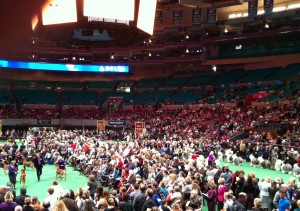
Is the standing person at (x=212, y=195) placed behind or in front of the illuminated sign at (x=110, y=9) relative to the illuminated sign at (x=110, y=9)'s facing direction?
in front

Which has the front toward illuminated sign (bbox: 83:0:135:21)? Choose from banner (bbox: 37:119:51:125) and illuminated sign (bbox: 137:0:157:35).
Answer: the banner

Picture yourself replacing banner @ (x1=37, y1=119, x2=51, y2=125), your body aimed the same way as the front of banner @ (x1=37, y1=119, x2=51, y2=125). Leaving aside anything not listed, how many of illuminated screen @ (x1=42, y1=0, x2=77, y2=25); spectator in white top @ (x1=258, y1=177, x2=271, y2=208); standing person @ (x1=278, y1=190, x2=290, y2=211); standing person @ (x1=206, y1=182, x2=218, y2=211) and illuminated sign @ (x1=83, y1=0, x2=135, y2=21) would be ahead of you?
5

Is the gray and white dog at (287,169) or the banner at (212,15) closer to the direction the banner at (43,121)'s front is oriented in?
the gray and white dog

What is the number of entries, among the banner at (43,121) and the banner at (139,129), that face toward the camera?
2

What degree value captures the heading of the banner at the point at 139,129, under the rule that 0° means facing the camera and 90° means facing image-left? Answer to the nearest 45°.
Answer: approximately 0°

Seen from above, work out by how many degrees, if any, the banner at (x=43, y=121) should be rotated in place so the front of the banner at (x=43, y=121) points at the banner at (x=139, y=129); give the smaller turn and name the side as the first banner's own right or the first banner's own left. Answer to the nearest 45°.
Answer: approximately 45° to the first banner's own left

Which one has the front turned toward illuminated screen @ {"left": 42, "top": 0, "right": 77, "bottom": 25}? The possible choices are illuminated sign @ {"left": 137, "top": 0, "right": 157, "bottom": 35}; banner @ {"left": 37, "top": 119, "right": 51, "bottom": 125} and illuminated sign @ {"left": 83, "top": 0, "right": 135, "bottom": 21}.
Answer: the banner

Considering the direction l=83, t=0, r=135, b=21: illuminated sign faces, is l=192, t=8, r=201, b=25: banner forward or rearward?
rearward

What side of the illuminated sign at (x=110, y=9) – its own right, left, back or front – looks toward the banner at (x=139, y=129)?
back

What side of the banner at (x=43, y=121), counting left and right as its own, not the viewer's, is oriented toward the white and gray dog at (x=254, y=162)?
front

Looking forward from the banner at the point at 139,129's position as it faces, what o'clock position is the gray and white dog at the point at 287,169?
The gray and white dog is roughly at 11 o'clock from the banner.

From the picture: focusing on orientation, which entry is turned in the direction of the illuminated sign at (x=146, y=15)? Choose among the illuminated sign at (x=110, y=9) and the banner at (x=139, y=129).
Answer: the banner

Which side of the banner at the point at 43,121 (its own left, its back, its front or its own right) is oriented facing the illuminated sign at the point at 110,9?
front

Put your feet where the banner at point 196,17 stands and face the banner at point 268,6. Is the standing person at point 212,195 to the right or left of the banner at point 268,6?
right
